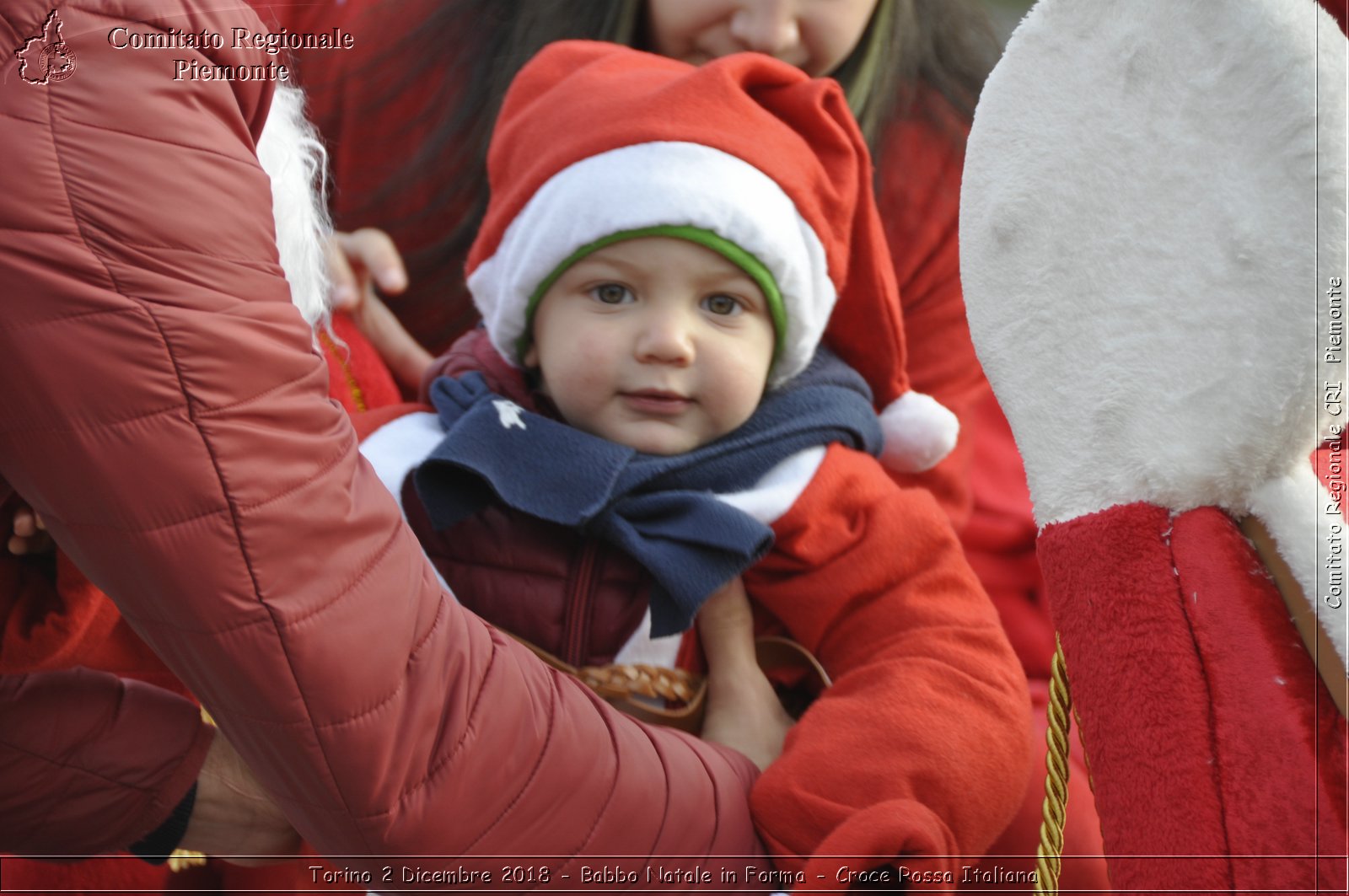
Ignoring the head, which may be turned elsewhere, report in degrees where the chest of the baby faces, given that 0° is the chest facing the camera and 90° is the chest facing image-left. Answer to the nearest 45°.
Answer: approximately 0°
